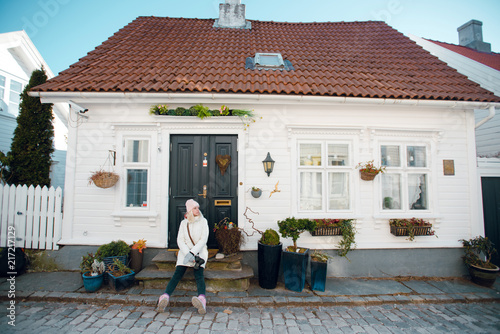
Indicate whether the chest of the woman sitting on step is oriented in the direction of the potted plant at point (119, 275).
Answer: no

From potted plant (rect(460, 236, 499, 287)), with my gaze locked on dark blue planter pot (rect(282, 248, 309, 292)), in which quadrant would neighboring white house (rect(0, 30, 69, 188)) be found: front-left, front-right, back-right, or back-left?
front-right

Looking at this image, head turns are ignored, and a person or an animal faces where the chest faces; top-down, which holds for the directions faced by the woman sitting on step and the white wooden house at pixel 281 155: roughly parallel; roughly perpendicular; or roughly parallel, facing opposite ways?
roughly parallel

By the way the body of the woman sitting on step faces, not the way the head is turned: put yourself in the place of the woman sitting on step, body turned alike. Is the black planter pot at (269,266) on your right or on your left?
on your left

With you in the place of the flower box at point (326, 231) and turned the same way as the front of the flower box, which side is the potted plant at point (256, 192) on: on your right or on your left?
on your right

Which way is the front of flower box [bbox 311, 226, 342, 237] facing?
toward the camera

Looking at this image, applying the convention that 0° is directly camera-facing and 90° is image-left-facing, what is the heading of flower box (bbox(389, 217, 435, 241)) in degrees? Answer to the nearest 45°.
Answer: approximately 0°

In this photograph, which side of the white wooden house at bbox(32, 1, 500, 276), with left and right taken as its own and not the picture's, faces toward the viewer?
front

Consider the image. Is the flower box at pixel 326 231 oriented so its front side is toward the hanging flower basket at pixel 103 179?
no

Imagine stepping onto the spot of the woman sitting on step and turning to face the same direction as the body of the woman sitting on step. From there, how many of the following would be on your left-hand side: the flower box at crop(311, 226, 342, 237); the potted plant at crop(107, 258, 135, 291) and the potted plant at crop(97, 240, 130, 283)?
1

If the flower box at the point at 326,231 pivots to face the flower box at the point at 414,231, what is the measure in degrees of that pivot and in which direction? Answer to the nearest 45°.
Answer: approximately 90° to its left

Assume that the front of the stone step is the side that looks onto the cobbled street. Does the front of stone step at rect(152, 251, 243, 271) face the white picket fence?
no

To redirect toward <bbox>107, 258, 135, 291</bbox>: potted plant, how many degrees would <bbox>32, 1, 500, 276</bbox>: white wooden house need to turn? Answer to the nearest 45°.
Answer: approximately 90° to its right

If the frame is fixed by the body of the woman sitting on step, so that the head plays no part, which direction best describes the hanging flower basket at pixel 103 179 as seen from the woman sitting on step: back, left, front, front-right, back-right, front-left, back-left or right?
back-right

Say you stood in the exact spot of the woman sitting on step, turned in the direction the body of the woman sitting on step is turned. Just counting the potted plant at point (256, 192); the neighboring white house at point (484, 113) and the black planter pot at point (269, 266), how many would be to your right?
0

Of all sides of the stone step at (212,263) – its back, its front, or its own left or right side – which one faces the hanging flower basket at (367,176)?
left
